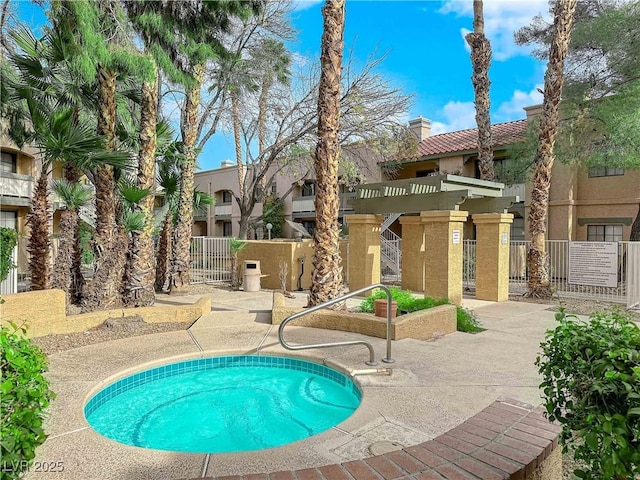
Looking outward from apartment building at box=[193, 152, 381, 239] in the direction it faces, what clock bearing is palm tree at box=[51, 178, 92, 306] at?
The palm tree is roughly at 12 o'clock from the apartment building.

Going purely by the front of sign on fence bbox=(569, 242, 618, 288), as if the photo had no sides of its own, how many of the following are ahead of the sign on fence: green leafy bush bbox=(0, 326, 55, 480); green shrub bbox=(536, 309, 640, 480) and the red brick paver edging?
3

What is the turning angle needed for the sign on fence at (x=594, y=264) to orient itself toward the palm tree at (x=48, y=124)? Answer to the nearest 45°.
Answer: approximately 45° to its right

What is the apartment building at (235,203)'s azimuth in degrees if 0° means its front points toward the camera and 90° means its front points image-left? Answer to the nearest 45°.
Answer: approximately 0°

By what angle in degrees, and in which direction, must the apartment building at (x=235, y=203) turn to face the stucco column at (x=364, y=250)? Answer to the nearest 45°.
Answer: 0° — it already faces it

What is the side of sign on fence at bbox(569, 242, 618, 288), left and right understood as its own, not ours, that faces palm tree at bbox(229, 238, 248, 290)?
right

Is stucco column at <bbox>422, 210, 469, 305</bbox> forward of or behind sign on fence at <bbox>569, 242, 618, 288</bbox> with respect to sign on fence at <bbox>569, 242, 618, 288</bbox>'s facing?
forward

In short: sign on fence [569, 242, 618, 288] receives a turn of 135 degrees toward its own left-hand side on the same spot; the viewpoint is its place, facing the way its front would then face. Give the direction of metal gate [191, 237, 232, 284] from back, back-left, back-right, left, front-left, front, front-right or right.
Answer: back-left

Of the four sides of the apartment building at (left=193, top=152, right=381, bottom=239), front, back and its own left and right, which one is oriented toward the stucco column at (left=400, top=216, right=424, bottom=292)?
front

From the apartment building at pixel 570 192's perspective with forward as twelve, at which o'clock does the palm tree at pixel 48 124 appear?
The palm tree is roughly at 1 o'clock from the apartment building.
